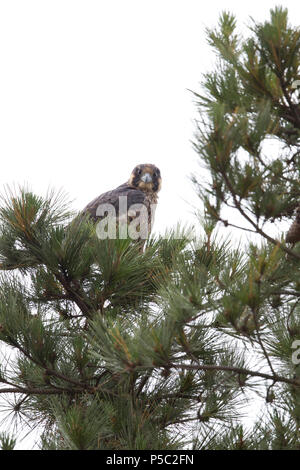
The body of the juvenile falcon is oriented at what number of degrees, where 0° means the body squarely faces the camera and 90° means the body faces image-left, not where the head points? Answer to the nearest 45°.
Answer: approximately 270°
